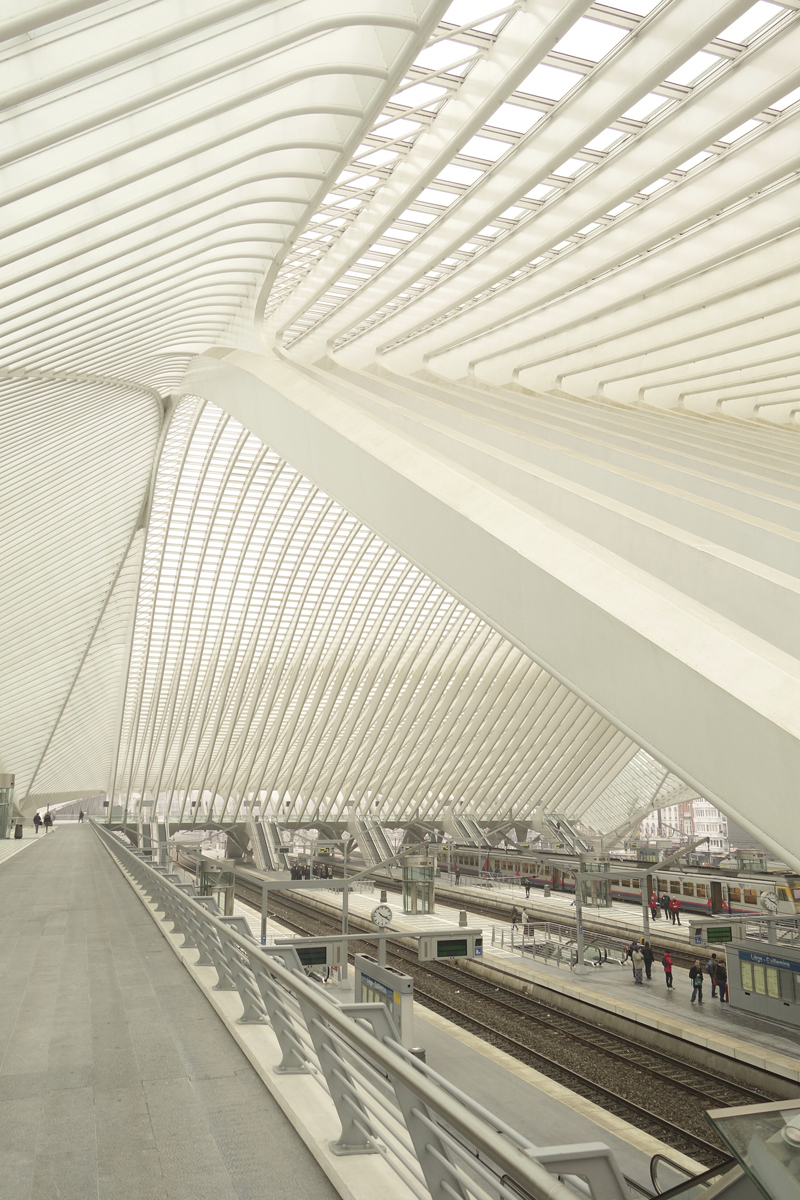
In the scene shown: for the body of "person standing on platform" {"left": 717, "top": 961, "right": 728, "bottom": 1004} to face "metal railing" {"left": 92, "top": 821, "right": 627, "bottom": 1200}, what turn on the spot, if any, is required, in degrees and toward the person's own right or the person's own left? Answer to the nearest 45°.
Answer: approximately 90° to the person's own left

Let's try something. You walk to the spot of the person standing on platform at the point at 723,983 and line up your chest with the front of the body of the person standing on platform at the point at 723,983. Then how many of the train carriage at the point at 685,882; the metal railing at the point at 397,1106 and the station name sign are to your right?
1

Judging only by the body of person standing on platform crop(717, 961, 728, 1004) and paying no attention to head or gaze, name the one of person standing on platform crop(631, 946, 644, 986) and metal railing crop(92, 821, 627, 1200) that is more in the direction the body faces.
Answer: the person standing on platform
